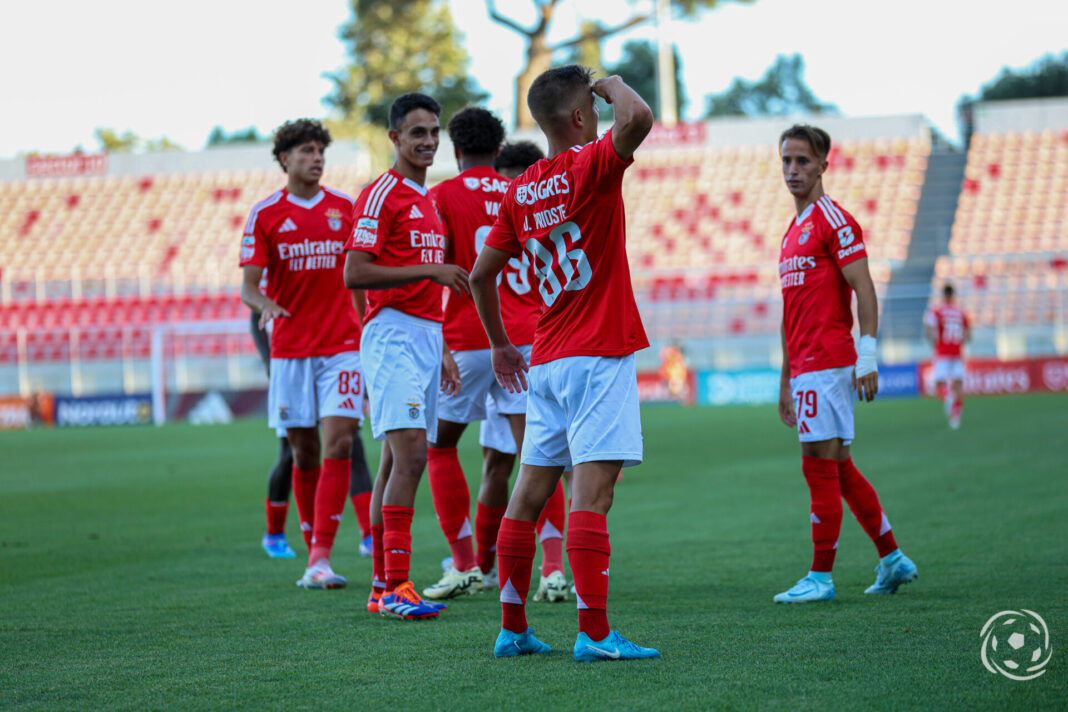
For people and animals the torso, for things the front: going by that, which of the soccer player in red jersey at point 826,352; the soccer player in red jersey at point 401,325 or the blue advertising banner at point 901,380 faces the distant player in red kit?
the blue advertising banner

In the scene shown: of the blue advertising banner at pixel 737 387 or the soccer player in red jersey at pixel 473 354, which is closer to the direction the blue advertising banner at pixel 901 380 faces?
the soccer player in red jersey

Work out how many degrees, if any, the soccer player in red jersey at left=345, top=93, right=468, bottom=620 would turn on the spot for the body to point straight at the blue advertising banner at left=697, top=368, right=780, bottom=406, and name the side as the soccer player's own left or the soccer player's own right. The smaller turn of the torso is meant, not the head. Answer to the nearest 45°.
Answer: approximately 135° to the soccer player's own left

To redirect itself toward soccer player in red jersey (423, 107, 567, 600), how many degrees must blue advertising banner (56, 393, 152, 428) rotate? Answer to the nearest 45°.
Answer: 0° — it already faces them

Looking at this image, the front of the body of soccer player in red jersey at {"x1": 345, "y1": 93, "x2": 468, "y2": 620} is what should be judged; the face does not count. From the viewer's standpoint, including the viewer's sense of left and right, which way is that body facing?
facing the viewer and to the right of the viewer

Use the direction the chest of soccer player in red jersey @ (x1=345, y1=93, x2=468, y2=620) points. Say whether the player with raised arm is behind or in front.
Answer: in front

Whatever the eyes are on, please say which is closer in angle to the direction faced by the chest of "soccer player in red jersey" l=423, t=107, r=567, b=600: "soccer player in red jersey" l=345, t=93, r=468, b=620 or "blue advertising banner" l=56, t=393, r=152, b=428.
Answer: the blue advertising banner

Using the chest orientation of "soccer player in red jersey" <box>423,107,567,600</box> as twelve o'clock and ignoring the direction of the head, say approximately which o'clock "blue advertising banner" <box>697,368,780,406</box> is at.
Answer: The blue advertising banner is roughly at 2 o'clock from the soccer player in red jersey.

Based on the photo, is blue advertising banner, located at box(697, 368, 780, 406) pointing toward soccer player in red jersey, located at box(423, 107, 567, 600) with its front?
yes

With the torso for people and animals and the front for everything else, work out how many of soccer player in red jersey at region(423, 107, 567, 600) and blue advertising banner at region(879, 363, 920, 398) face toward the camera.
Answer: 1

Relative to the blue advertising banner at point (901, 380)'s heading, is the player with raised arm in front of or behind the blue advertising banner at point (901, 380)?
in front
